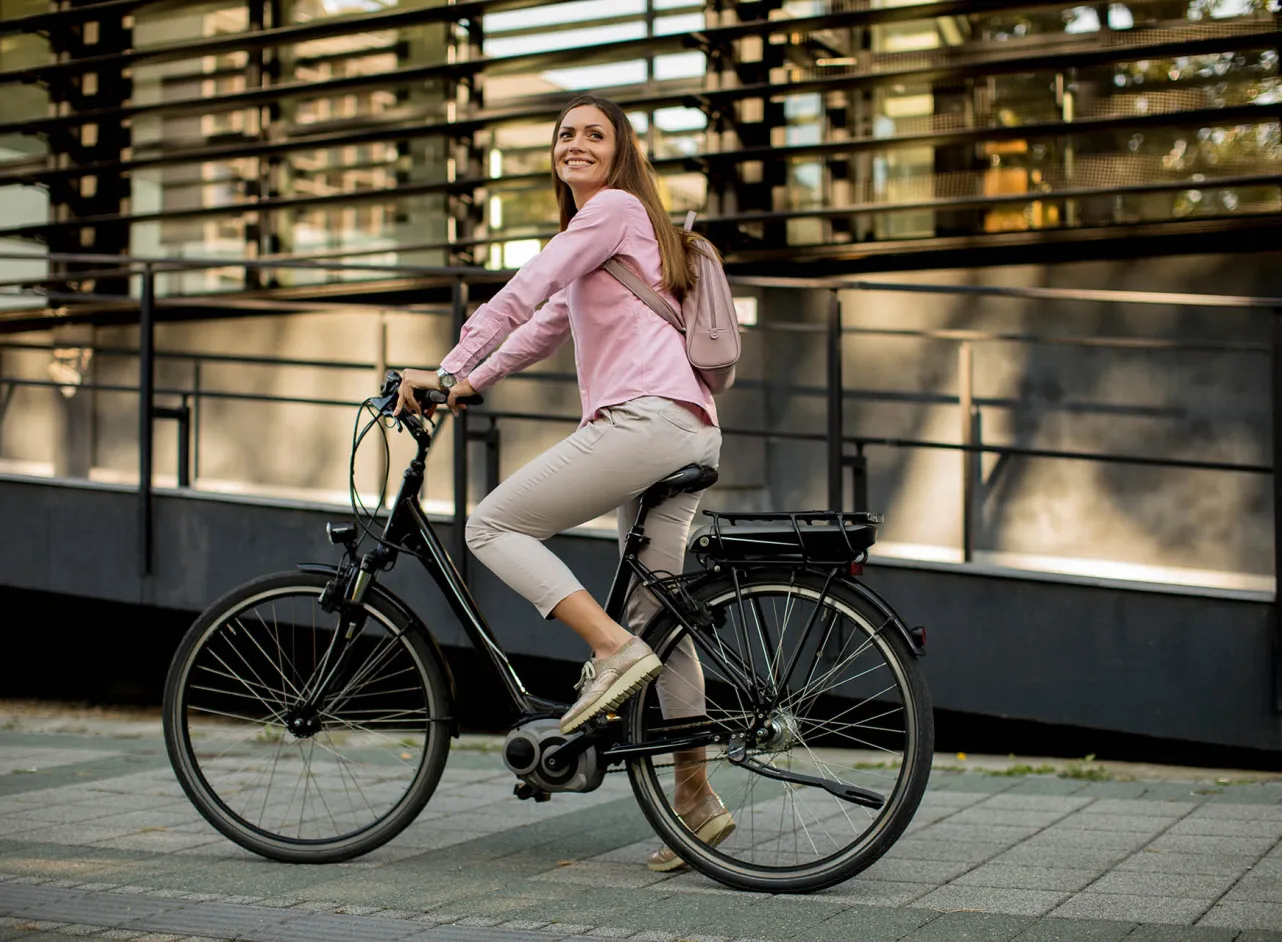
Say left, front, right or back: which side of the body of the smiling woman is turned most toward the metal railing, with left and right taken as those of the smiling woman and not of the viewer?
right

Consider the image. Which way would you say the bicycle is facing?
to the viewer's left

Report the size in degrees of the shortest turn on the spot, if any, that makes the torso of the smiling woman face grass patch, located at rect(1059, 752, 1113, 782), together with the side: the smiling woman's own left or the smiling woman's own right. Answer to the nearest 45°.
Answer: approximately 135° to the smiling woman's own right

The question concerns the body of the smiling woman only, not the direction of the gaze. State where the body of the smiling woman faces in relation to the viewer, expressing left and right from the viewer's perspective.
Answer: facing to the left of the viewer

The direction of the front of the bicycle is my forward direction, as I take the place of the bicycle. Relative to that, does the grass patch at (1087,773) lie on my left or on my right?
on my right
